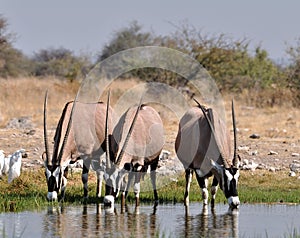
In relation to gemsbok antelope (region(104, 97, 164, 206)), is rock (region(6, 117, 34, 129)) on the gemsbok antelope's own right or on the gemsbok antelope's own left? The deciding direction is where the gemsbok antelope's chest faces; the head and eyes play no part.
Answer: on the gemsbok antelope's own right

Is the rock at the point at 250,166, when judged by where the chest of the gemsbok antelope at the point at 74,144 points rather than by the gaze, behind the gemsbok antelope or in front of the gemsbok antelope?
behind

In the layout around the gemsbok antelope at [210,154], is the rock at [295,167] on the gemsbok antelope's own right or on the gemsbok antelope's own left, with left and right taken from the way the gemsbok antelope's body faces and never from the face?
on the gemsbok antelope's own left

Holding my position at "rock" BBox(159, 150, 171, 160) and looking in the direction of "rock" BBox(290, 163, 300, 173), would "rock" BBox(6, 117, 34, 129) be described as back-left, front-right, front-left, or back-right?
back-left

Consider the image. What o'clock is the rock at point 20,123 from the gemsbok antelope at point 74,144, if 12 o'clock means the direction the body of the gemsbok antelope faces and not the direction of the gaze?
The rock is roughly at 4 o'clock from the gemsbok antelope.

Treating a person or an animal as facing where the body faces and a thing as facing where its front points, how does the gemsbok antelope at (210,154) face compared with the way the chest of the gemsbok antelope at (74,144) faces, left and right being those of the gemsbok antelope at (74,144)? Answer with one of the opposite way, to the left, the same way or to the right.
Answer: to the left

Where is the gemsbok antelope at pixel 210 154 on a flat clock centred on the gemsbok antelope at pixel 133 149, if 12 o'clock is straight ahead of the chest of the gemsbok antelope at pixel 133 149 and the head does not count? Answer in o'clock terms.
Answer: the gemsbok antelope at pixel 210 154 is roughly at 8 o'clock from the gemsbok antelope at pixel 133 149.

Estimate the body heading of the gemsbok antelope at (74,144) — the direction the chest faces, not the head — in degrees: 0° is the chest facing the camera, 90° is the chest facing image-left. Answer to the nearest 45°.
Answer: approximately 45°
